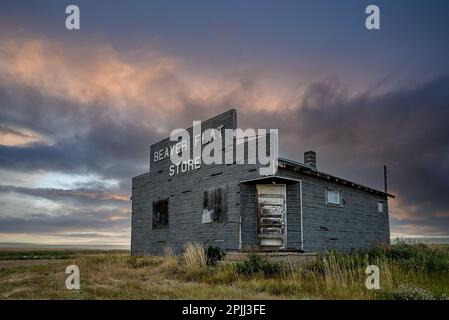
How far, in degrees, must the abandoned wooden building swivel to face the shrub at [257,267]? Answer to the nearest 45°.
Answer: approximately 45° to its left

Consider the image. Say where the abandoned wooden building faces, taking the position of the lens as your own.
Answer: facing the viewer and to the left of the viewer

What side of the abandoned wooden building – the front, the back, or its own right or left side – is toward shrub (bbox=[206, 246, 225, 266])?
front

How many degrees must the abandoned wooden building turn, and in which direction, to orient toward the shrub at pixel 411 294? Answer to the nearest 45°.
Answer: approximately 45° to its left
